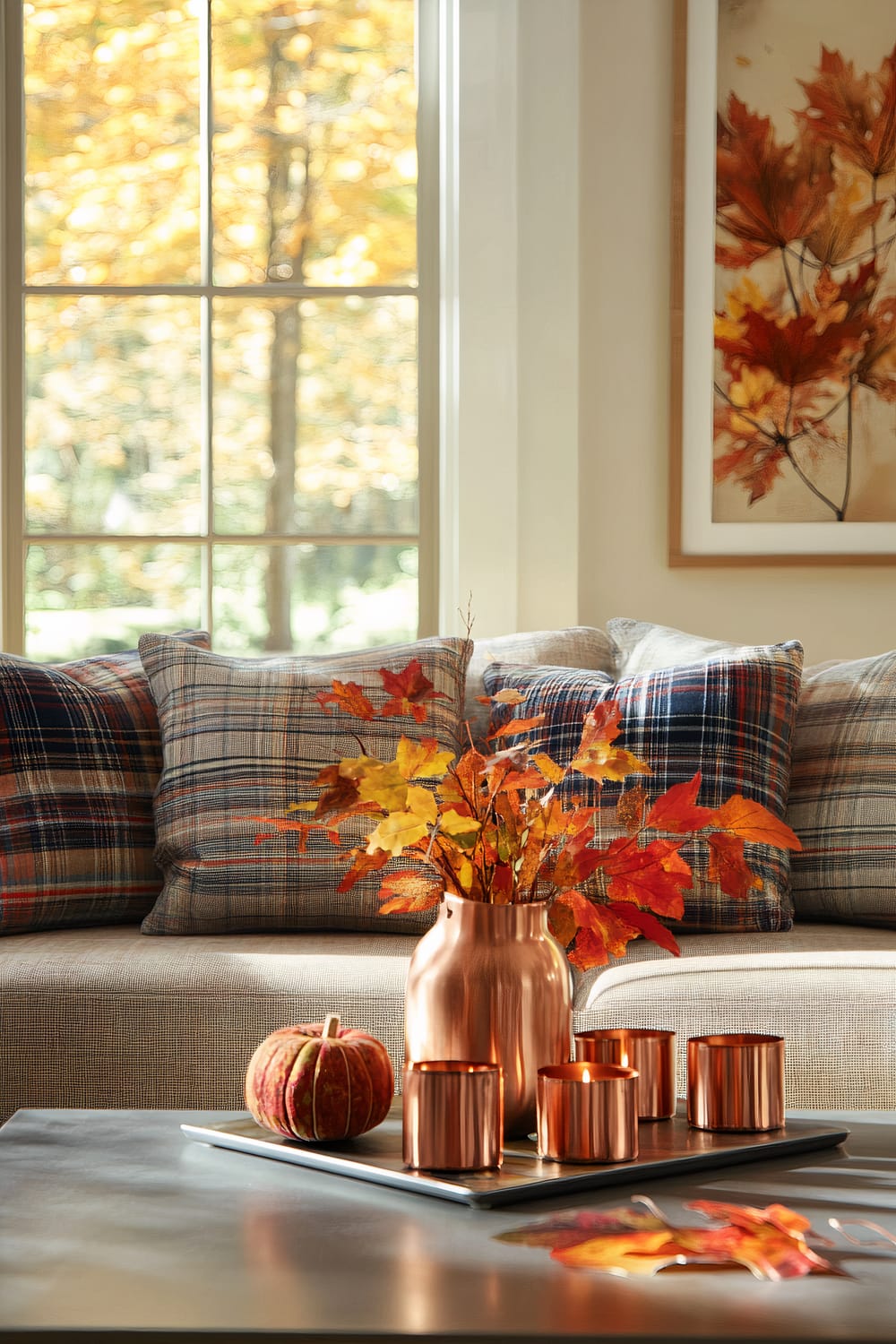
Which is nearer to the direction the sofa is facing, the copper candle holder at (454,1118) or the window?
the copper candle holder

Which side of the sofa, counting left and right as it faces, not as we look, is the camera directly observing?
front

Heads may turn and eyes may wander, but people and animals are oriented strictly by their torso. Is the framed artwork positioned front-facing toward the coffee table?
yes

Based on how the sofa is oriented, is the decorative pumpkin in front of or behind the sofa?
in front

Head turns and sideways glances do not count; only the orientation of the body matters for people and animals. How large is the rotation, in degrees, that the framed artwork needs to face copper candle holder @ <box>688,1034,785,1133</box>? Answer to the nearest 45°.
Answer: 0° — it already faces it

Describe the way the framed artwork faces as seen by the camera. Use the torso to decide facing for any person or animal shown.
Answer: facing the viewer

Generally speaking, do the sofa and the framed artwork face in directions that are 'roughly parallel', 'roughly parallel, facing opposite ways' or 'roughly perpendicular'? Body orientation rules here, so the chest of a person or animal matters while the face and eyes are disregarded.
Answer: roughly parallel

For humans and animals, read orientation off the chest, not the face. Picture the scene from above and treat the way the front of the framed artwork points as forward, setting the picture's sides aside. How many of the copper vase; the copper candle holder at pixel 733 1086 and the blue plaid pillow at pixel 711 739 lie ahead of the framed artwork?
3

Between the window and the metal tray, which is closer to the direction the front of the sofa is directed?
the metal tray

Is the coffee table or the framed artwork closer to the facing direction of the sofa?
the coffee table

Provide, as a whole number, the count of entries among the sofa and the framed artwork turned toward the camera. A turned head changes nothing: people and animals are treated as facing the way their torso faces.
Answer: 2

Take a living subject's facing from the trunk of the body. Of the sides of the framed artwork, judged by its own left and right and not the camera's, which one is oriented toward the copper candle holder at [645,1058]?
front

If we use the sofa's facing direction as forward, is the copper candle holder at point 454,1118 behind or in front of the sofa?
in front

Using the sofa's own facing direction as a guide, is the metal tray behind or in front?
in front
